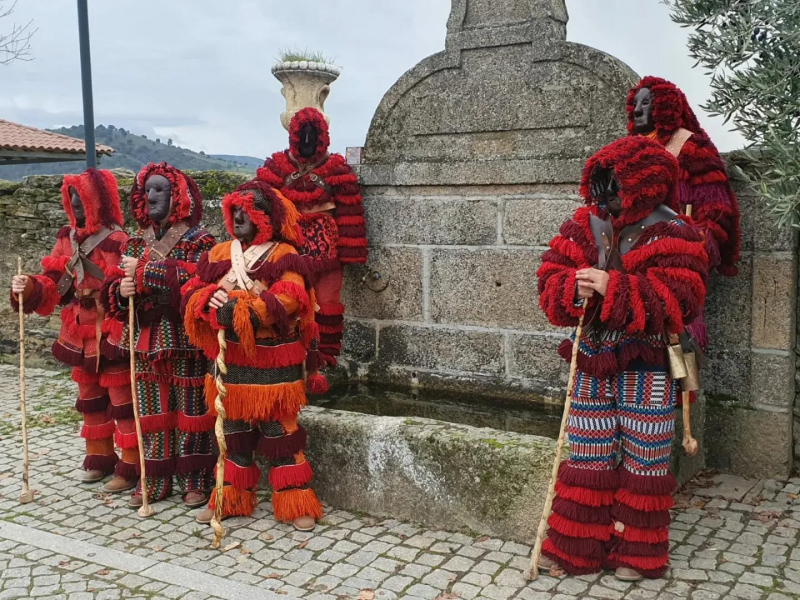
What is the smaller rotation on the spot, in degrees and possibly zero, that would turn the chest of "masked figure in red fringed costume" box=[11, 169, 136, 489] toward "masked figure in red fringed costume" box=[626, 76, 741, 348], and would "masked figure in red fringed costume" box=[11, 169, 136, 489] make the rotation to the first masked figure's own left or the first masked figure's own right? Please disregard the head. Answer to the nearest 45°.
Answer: approximately 90° to the first masked figure's own left

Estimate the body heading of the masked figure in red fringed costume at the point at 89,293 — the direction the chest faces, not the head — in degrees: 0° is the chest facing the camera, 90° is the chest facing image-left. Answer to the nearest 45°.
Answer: approximately 45°

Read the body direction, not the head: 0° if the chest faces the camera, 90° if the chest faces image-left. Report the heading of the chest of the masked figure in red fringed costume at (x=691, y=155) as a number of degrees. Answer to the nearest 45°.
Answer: approximately 45°

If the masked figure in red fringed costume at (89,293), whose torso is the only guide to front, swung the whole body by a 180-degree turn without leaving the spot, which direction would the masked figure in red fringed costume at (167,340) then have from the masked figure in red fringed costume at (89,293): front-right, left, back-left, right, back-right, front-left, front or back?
right

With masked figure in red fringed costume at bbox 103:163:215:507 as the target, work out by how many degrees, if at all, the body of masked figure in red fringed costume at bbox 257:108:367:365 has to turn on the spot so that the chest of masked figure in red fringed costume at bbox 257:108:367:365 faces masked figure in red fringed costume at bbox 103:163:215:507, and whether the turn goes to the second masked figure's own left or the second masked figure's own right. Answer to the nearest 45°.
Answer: approximately 45° to the second masked figure's own right

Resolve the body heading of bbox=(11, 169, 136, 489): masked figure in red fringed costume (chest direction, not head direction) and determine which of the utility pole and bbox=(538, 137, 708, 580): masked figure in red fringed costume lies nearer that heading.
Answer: the masked figure in red fringed costume

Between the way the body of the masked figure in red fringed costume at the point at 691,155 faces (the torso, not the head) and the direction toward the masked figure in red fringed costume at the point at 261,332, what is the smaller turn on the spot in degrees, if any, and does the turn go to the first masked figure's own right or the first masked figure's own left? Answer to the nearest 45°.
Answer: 0° — they already face them

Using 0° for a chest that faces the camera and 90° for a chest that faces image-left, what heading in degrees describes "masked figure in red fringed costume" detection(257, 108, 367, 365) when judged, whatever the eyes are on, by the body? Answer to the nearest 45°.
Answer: approximately 0°

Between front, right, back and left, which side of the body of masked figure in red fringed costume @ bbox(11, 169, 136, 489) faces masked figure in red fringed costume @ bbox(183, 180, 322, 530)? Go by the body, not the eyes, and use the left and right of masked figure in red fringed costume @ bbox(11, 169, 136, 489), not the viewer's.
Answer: left

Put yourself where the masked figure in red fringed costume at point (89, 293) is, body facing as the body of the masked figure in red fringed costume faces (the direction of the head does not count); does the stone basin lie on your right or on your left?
on your left

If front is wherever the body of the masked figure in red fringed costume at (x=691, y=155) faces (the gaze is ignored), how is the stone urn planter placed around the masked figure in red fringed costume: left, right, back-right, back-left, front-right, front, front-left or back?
right
